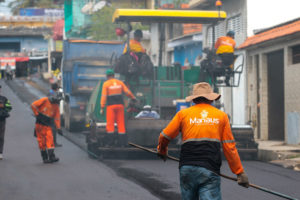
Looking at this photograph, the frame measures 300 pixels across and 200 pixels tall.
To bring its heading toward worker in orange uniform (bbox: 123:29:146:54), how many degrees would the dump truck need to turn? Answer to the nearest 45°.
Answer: approximately 180°

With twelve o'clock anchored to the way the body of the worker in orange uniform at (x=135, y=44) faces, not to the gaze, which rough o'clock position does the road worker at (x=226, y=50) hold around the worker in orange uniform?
The road worker is roughly at 3 o'clock from the worker in orange uniform.

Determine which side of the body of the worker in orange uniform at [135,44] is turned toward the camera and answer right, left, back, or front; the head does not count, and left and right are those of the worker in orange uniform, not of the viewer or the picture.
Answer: back

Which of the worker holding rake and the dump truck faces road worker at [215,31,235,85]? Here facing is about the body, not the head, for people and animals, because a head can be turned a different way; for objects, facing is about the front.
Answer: the worker holding rake

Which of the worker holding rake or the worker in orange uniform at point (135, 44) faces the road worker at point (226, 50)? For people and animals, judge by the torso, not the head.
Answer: the worker holding rake

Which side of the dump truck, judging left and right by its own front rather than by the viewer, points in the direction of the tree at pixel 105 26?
front

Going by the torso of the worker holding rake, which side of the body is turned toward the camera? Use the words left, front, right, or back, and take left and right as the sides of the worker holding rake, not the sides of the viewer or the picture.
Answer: back

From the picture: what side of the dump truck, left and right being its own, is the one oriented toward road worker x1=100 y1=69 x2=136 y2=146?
back

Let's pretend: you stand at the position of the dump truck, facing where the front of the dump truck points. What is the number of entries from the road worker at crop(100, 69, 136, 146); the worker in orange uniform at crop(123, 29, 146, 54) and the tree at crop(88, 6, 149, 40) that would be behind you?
2

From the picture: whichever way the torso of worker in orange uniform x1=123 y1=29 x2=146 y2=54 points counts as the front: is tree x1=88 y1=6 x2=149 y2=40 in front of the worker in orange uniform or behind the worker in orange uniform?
in front

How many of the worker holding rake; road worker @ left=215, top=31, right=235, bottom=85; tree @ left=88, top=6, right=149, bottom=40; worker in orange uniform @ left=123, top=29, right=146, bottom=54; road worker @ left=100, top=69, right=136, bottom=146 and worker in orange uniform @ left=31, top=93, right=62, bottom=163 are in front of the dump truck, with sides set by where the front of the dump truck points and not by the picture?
1

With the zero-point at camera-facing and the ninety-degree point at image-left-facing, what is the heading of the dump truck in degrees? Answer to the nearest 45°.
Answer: approximately 180°

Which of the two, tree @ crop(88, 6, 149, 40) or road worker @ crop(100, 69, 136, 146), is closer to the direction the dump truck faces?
the tree

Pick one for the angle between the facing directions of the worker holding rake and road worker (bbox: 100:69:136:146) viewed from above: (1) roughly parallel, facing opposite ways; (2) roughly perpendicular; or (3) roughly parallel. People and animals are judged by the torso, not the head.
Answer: roughly parallel

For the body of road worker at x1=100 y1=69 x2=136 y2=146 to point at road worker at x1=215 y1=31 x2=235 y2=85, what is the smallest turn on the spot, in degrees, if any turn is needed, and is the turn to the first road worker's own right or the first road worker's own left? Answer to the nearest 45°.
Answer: approximately 90° to the first road worker's own right
